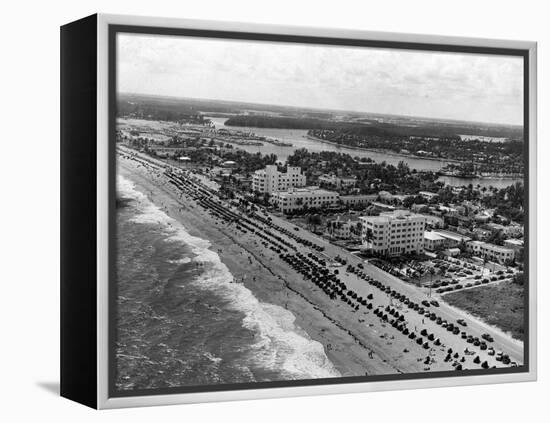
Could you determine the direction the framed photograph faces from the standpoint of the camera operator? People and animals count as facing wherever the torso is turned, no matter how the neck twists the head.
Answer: facing the viewer and to the right of the viewer
